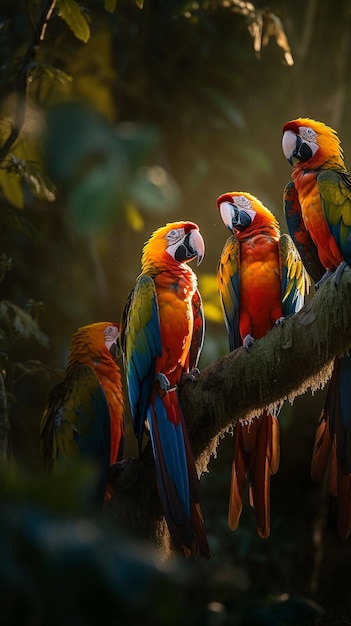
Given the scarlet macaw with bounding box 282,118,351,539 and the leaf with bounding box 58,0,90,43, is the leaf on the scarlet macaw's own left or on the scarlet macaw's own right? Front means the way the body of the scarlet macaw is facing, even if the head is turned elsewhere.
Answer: on the scarlet macaw's own right

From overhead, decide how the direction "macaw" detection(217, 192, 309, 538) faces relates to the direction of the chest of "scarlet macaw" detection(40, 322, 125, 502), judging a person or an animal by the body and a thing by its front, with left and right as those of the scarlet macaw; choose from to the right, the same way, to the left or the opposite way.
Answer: to the right

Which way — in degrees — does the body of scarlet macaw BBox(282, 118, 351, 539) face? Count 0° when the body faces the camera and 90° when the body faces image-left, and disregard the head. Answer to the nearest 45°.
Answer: approximately 45°

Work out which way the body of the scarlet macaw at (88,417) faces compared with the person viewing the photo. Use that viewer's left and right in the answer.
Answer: facing to the right of the viewer
